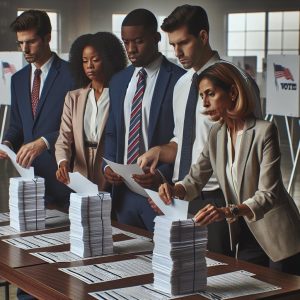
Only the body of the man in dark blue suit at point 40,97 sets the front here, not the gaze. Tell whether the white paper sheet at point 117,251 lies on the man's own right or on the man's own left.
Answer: on the man's own left

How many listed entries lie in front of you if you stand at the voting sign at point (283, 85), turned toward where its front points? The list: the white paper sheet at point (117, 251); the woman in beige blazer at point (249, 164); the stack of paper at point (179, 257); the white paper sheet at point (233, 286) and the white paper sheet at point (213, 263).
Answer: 5

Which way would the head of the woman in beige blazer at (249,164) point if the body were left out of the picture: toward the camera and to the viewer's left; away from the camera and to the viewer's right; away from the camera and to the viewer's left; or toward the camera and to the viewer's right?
toward the camera and to the viewer's left

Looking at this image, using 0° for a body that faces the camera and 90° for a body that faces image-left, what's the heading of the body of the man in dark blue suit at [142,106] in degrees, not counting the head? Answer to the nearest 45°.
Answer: approximately 45°

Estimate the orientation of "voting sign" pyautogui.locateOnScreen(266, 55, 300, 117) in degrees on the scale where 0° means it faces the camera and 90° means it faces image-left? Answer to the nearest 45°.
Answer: approximately 0°

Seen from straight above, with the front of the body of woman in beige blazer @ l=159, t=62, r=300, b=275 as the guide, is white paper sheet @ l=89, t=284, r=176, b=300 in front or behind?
in front

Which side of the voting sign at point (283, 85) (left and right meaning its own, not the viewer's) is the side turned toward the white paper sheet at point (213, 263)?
front

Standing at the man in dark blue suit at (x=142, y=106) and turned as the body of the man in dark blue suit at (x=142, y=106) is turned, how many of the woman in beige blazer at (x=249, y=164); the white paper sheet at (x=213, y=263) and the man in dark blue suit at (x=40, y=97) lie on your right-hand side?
1

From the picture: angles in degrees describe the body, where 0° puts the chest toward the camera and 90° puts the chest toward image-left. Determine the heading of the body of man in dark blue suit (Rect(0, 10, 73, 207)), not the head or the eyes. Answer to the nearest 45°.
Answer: approximately 45°
